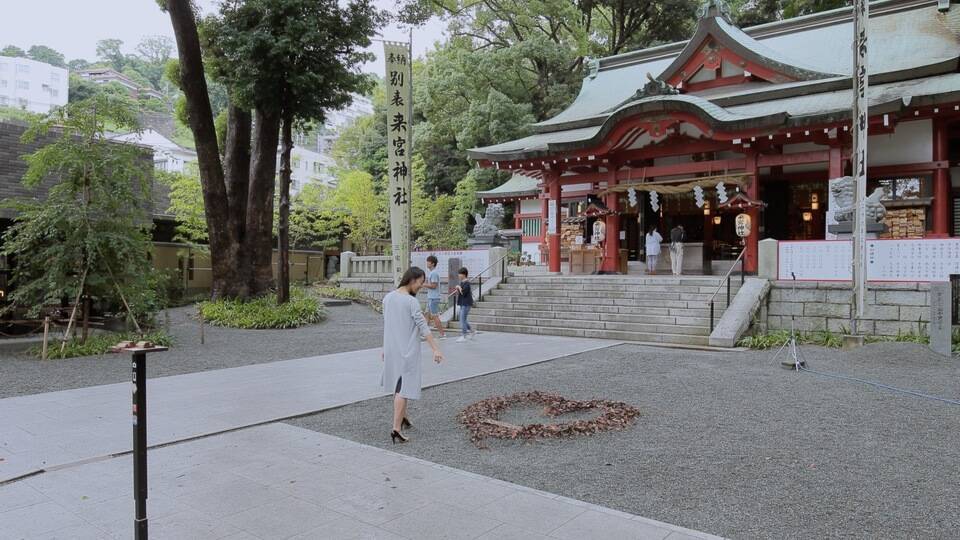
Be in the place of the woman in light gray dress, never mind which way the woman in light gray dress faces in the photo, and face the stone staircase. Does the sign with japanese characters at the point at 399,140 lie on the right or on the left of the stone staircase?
left

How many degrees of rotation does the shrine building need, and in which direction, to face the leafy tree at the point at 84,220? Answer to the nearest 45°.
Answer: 0° — it already faces it

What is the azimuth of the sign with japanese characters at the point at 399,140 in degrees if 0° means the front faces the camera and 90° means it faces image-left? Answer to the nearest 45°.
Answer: approximately 0°

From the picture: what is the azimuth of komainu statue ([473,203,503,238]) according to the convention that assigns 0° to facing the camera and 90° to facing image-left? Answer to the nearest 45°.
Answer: approximately 270°

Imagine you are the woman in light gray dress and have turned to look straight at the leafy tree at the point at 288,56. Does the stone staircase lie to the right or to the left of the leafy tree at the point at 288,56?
right

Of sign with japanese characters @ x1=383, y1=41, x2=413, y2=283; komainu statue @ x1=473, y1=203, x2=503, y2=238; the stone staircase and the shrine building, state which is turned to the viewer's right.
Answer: the komainu statue

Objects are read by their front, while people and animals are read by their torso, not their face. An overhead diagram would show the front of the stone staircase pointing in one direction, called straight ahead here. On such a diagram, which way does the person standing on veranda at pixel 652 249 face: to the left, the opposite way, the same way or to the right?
the opposite way

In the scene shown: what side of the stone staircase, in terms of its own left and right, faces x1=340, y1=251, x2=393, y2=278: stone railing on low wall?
right

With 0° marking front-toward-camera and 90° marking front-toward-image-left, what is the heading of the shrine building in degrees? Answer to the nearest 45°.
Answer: approximately 45°

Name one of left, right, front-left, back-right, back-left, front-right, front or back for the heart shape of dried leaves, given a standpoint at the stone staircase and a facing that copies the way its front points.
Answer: front-left

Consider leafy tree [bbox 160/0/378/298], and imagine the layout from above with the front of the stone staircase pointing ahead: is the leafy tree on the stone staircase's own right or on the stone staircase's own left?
on the stone staircase's own right

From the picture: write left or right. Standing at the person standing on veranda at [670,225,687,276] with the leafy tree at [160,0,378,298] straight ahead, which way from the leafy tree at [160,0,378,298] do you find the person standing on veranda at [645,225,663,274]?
right

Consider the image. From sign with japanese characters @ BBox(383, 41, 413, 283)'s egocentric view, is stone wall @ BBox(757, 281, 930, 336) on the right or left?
on its left
